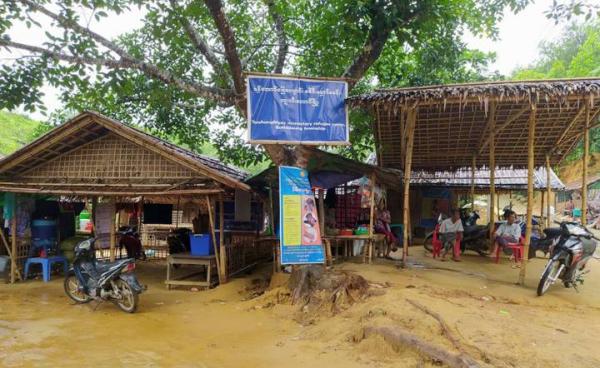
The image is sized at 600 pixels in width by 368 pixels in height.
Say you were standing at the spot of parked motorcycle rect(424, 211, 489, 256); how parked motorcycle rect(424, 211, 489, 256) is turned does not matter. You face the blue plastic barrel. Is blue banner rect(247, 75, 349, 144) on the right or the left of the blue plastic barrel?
left

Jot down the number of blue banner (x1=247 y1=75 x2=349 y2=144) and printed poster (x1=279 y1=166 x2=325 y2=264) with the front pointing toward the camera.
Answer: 2

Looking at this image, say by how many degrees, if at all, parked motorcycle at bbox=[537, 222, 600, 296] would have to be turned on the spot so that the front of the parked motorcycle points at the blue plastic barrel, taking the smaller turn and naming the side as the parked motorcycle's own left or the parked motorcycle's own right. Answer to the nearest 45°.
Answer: approximately 45° to the parked motorcycle's own right

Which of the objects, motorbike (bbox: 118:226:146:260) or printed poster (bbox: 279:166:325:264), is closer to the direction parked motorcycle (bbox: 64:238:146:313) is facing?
the motorbike

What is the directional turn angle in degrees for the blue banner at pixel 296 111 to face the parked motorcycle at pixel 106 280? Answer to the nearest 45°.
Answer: approximately 90° to its right

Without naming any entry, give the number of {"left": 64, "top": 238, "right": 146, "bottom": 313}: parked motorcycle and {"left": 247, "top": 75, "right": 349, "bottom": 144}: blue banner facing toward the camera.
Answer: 1

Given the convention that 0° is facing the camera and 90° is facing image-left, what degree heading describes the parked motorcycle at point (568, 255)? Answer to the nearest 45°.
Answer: approximately 45°

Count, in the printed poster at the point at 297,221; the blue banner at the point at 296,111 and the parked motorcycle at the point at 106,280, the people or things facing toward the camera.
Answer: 2
